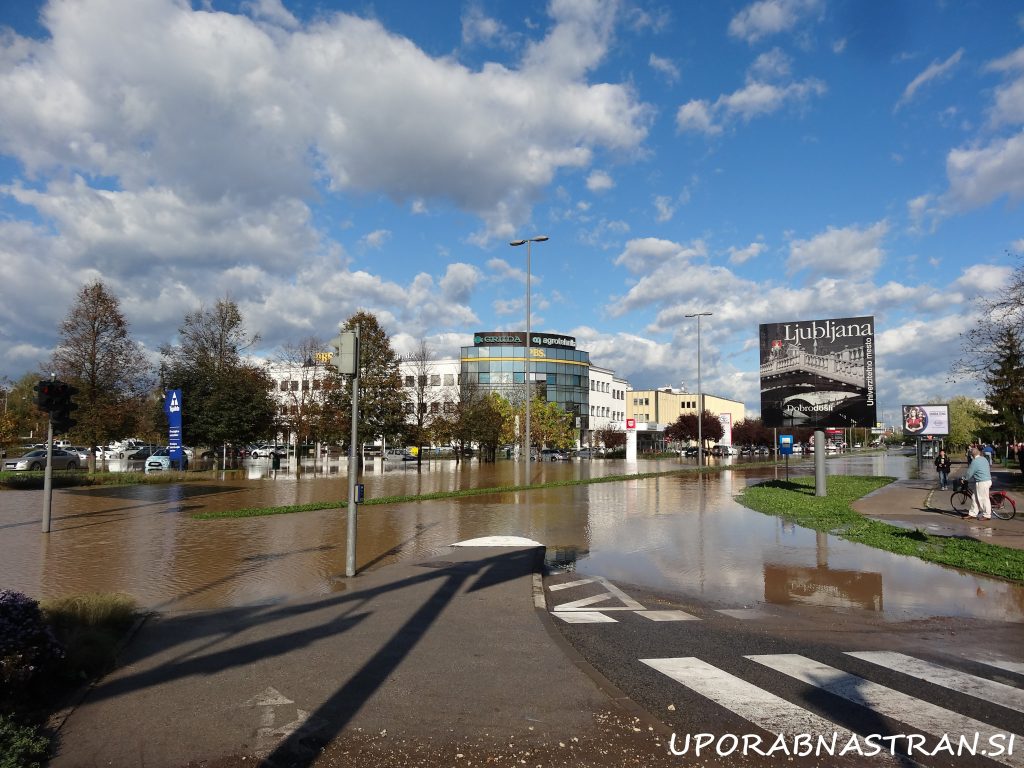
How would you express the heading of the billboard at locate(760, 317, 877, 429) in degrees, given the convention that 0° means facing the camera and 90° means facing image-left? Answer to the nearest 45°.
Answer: approximately 0°

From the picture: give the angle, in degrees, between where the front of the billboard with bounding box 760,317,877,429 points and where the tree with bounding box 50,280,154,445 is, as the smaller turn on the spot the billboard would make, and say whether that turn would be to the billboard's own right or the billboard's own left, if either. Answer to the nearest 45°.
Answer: approximately 90° to the billboard's own right

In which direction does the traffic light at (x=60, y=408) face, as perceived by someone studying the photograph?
facing the viewer

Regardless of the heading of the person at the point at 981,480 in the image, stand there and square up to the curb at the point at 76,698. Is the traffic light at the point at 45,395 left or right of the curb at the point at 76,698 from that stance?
right

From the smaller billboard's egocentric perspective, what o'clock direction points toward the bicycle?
The bicycle is roughly at 12 o'clock from the smaller billboard.

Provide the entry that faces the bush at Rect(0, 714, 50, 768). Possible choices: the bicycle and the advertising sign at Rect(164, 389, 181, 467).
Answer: the advertising sign

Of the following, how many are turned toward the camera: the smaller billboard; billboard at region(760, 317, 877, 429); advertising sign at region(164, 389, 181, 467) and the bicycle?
3

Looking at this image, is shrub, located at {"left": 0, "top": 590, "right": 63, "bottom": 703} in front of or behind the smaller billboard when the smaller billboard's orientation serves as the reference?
in front

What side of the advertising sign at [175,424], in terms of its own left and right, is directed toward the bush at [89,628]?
front

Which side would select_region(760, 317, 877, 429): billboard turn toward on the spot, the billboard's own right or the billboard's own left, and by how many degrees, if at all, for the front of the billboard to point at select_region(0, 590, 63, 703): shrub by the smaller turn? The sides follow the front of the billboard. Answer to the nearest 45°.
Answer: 0° — it already faces it

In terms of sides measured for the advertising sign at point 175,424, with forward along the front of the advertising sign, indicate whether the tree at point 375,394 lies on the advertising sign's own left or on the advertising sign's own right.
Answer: on the advertising sign's own left

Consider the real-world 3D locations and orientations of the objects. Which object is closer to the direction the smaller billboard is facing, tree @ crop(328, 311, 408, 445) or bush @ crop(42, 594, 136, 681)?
the bush
